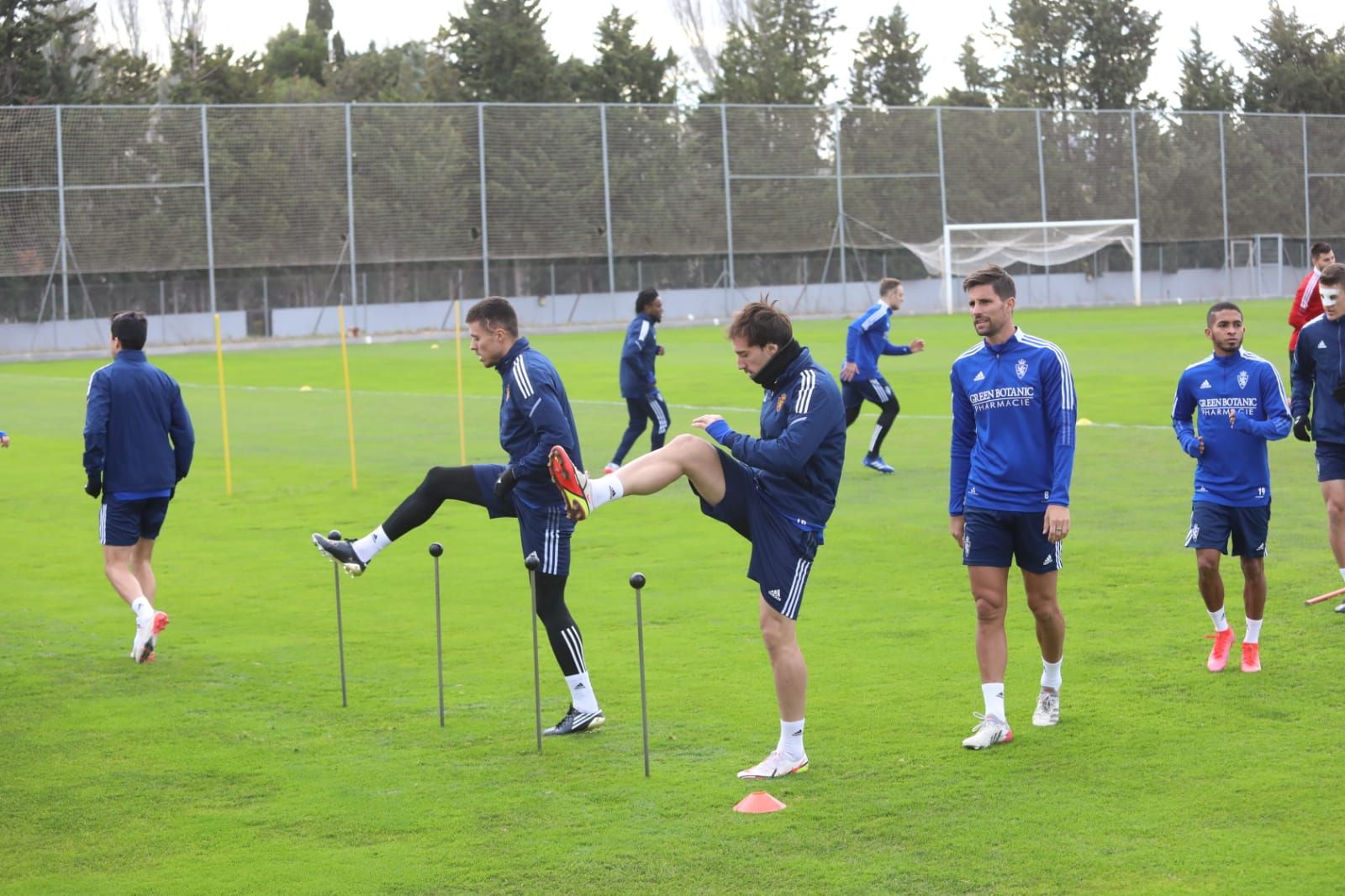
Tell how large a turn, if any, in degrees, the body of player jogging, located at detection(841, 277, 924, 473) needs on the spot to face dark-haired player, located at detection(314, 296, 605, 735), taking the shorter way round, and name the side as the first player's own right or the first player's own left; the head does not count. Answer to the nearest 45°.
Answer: approximately 90° to the first player's own right

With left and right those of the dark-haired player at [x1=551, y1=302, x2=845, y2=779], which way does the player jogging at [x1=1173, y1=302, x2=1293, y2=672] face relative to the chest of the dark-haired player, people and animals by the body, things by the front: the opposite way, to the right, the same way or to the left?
to the left

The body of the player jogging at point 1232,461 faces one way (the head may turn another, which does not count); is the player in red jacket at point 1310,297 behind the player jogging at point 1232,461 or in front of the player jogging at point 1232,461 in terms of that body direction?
behind

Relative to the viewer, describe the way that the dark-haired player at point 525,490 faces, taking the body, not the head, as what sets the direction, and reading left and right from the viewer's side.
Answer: facing to the left of the viewer

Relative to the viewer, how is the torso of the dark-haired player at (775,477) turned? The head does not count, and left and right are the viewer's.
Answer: facing to the left of the viewer

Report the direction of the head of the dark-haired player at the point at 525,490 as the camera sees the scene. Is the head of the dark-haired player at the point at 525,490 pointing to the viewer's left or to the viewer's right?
to the viewer's left

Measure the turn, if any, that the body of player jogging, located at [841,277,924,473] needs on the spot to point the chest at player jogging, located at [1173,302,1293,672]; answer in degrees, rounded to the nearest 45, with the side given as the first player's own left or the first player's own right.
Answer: approximately 90° to the first player's own right

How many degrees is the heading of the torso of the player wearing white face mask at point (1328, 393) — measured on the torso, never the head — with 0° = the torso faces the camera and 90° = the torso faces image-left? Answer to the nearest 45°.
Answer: approximately 0°

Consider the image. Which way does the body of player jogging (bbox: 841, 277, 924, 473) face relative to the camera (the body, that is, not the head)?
to the viewer's right

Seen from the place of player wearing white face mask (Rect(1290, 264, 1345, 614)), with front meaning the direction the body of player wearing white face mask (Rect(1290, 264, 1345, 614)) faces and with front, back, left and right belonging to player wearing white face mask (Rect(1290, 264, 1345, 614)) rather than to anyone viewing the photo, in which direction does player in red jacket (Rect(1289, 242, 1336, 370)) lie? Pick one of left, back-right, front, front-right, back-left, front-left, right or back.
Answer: back
